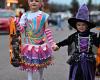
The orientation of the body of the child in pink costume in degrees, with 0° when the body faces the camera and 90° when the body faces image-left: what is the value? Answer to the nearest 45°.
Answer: approximately 0°

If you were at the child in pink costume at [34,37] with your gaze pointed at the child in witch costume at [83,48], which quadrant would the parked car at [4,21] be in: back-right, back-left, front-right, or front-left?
back-left

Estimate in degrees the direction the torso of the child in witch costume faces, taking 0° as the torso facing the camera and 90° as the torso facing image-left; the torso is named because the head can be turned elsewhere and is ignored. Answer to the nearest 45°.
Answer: approximately 0°

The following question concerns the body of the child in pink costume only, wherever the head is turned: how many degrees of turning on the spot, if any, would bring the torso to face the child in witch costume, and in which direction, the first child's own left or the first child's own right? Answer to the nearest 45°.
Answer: approximately 45° to the first child's own left

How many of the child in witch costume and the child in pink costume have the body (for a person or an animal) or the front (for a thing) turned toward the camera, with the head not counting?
2

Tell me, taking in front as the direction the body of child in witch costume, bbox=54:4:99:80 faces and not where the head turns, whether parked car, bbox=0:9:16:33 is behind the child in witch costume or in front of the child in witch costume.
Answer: behind

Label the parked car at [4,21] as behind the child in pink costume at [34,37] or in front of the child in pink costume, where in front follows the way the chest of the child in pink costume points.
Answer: behind
